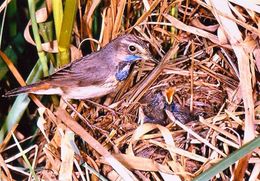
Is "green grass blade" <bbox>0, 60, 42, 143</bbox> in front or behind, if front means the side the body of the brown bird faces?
behind

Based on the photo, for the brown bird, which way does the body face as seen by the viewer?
to the viewer's right
